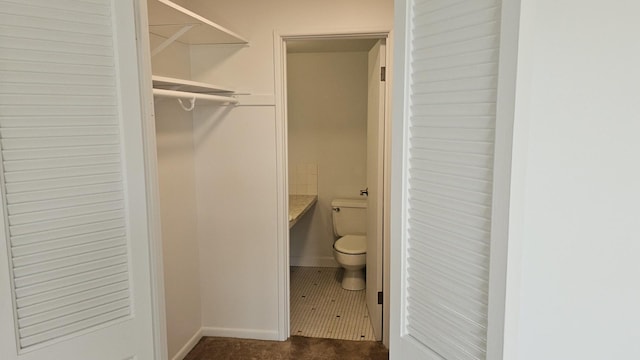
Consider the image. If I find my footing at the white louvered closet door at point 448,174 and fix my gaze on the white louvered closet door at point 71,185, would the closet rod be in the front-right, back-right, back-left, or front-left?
front-right

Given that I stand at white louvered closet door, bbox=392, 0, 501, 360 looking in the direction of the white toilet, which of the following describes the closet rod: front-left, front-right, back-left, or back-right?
front-left

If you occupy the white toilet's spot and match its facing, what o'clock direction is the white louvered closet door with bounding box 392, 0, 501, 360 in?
The white louvered closet door is roughly at 12 o'clock from the white toilet.

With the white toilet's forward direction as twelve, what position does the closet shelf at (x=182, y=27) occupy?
The closet shelf is roughly at 1 o'clock from the white toilet.

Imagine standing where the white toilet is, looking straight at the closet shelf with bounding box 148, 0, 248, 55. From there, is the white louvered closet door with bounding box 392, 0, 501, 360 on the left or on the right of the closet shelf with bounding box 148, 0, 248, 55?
left

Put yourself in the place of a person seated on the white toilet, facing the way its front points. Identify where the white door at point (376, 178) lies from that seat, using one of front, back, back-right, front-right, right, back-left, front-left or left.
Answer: front

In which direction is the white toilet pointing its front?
toward the camera

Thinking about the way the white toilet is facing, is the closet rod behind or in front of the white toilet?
in front

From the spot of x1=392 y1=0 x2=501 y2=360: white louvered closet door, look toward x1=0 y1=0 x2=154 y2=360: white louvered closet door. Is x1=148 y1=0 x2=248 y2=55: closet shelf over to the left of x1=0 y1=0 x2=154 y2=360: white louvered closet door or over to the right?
right

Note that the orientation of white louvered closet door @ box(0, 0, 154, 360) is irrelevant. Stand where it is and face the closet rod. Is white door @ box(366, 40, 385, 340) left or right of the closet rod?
right

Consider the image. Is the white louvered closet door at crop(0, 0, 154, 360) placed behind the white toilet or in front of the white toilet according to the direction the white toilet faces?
in front
